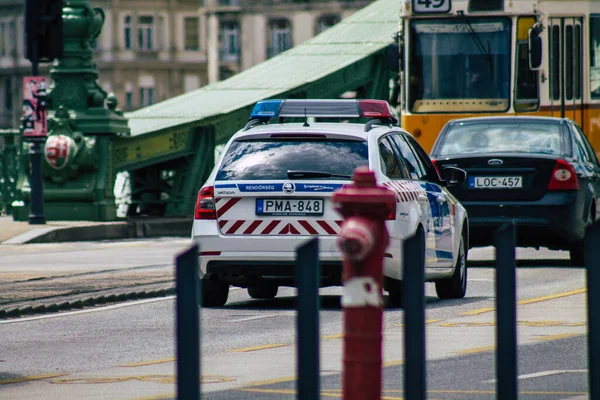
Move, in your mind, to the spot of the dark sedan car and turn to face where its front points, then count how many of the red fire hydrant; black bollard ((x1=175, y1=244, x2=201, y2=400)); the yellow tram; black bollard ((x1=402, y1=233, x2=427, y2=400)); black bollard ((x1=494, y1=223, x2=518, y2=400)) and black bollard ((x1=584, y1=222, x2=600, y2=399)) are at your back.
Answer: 5

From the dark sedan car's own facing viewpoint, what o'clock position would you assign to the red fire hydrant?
The red fire hydrant is roughly at 6 o'clock from the dark sedan car.

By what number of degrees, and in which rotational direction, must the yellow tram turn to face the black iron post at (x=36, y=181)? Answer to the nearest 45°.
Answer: approximately 45° to its right

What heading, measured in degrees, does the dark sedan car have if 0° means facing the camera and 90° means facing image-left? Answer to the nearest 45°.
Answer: approximately 180°

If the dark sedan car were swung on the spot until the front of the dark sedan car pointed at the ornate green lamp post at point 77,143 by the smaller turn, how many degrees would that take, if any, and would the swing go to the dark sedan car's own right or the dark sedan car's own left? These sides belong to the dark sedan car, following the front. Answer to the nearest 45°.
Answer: approximately 45° to the dark sedan car's own left

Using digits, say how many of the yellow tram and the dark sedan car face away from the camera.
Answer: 1

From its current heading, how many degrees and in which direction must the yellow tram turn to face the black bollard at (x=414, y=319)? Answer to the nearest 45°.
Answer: approximately 45° to its left

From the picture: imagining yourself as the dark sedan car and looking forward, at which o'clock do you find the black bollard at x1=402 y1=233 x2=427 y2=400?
The black bollard is roughly at 6 o'clock from the dark sedan car.

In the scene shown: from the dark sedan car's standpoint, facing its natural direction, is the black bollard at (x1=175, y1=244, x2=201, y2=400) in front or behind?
behind

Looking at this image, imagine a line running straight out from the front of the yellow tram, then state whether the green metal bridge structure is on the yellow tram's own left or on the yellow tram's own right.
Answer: on the yellow tram's own right

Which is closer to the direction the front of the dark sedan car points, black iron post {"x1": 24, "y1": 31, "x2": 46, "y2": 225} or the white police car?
the black iron post

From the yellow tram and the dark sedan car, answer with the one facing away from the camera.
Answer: the dark sedan car

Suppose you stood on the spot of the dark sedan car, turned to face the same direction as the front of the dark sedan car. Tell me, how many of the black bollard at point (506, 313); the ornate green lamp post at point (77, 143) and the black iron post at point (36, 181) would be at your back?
1

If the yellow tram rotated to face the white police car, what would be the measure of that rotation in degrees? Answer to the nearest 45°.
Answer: approximately 45° to its left

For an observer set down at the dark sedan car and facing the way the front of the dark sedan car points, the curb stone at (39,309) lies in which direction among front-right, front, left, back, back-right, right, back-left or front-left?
back-left

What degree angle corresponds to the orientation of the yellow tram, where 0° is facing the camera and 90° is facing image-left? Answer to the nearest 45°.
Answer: approximately 45°
